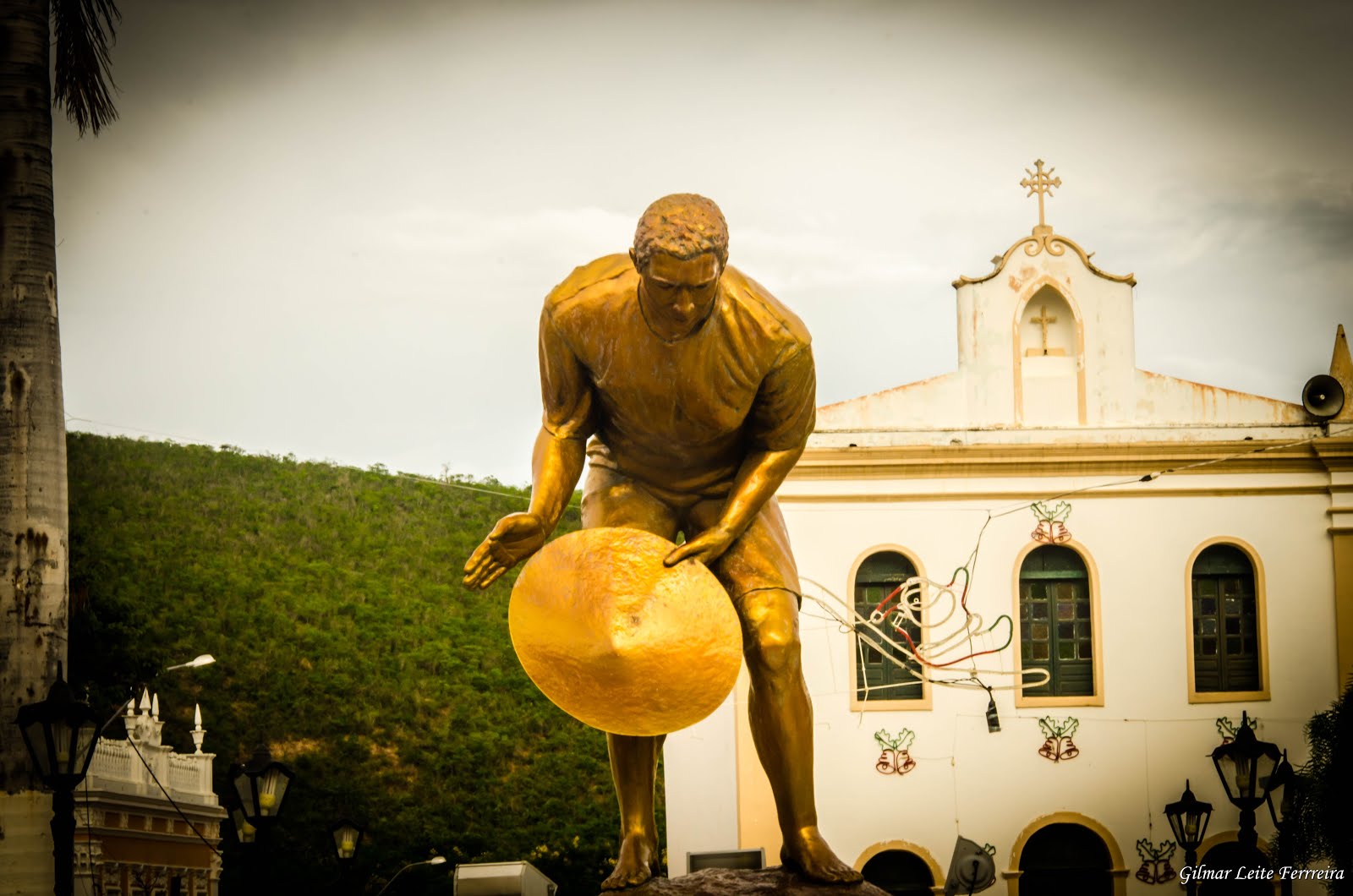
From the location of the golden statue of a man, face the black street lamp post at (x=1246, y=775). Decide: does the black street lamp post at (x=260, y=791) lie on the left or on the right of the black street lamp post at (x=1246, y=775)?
left

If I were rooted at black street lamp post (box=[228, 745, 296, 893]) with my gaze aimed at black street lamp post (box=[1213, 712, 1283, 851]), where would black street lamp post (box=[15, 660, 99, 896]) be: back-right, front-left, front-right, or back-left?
back-right

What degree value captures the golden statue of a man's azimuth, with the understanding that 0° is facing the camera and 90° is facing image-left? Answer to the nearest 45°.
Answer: approximately 0°

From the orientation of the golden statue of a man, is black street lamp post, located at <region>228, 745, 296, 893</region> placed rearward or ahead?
rearward

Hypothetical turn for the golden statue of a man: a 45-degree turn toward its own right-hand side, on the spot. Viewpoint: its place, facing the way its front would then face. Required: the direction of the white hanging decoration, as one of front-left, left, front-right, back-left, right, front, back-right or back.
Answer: back-right

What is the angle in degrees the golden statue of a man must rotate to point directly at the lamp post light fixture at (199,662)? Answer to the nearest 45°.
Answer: approximately 180°

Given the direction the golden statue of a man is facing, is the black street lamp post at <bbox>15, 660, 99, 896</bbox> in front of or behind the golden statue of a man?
behind

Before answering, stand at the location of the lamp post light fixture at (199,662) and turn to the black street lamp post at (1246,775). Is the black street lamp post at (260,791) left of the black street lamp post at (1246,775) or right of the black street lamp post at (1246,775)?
right

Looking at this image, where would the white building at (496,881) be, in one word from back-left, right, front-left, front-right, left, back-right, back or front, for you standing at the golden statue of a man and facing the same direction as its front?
back
